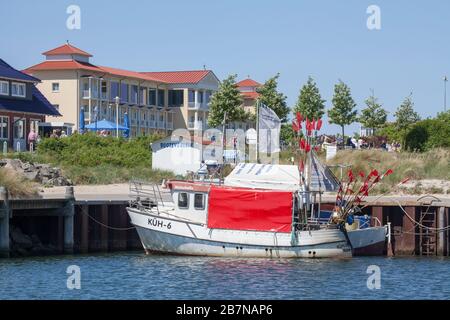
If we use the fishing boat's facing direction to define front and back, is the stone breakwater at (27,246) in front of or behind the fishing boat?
in front

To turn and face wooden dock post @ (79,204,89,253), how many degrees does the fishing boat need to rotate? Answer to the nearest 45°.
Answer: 0° — it already faces it

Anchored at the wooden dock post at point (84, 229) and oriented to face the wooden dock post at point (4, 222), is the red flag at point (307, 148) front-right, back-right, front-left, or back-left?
back-left

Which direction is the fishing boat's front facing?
to the viewer's left

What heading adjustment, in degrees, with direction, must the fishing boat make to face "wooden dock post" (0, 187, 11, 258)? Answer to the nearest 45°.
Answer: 0° — it already faces it

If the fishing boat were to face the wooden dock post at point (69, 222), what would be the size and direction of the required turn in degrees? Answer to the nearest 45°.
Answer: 0° — it already faces it
